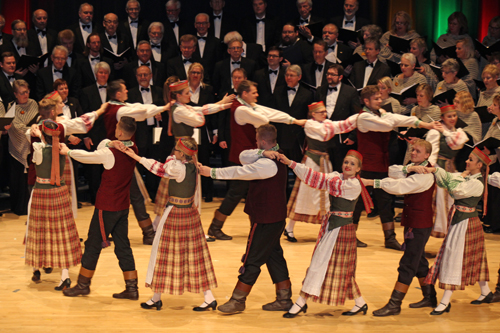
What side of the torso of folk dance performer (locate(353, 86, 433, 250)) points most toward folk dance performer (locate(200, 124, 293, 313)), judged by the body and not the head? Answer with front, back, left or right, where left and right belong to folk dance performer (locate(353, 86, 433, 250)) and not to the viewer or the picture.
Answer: right

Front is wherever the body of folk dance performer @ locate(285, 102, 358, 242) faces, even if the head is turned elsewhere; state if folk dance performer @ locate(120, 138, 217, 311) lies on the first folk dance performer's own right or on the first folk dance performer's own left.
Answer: on the first folk dance performer's own right
